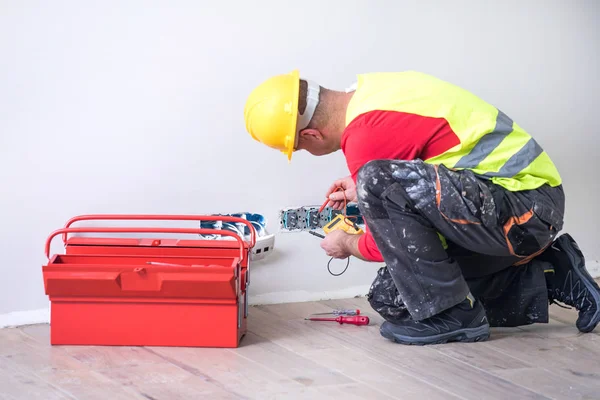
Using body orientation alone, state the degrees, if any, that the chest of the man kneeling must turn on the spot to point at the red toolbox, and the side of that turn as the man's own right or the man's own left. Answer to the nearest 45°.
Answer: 0° — they already face it

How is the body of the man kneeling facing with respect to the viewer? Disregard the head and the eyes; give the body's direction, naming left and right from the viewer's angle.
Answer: facing to the left of the viewer

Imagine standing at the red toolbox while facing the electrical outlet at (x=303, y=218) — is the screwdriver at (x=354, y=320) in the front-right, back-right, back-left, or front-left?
front-right
